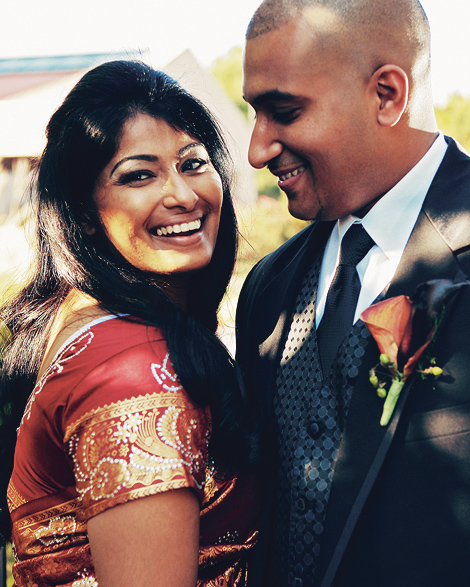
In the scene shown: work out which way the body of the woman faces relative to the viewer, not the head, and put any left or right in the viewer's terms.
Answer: facing to the right of the viewer

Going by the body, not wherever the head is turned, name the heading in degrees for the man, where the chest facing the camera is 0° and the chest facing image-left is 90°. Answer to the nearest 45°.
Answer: approximately 45°
